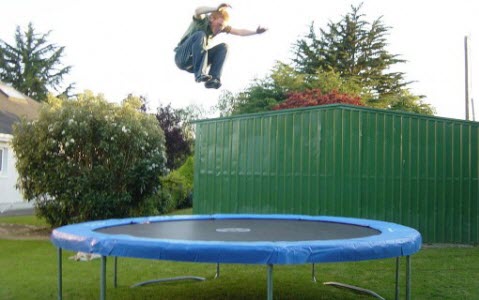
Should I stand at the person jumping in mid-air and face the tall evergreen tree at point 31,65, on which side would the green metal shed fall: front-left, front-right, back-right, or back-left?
front-right

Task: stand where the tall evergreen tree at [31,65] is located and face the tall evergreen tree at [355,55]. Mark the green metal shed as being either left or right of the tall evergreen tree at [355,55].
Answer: right

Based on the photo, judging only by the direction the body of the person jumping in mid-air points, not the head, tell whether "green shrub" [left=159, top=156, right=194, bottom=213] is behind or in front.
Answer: behind

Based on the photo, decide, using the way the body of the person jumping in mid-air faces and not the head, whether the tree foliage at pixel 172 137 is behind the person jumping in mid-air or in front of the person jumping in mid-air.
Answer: behind

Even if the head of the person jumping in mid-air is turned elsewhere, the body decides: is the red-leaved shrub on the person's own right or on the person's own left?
on the person's own left

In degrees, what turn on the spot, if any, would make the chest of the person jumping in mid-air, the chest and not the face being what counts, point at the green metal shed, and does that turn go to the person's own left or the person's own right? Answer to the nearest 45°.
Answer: approximately 90° to the person's own left

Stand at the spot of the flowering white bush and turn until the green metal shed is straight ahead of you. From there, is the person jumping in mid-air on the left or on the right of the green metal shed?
right

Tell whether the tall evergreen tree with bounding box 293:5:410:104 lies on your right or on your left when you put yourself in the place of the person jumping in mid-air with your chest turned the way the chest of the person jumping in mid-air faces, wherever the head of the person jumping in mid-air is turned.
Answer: on your left
